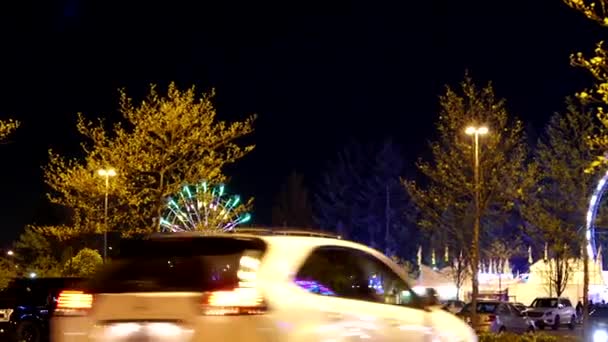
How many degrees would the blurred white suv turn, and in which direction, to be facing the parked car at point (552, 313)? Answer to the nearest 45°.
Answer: approximately 45° to its left

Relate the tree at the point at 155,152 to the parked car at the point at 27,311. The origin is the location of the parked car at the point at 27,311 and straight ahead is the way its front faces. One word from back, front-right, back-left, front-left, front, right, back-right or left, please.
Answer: back

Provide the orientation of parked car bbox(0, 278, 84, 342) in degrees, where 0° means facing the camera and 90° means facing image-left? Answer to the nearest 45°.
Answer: approximately 45°

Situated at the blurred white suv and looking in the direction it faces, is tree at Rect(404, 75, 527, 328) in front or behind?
in front

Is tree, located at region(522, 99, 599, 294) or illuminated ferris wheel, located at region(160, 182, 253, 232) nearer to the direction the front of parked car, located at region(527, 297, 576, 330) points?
the illuminated ferris wheel

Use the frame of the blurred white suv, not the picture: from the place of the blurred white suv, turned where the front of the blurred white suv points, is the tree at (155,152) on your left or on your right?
on your left

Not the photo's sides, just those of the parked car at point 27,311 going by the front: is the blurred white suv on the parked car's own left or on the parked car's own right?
on the parked car's own left

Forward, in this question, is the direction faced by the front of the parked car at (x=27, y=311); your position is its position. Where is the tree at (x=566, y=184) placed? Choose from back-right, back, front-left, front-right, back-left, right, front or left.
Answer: back-left

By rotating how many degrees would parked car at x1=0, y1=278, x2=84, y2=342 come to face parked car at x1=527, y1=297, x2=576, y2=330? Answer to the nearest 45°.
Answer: approximately 180°

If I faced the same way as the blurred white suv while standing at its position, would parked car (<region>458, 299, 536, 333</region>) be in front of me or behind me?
in front

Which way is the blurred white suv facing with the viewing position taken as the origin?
facing away from the viewer and to the right of the viewer
